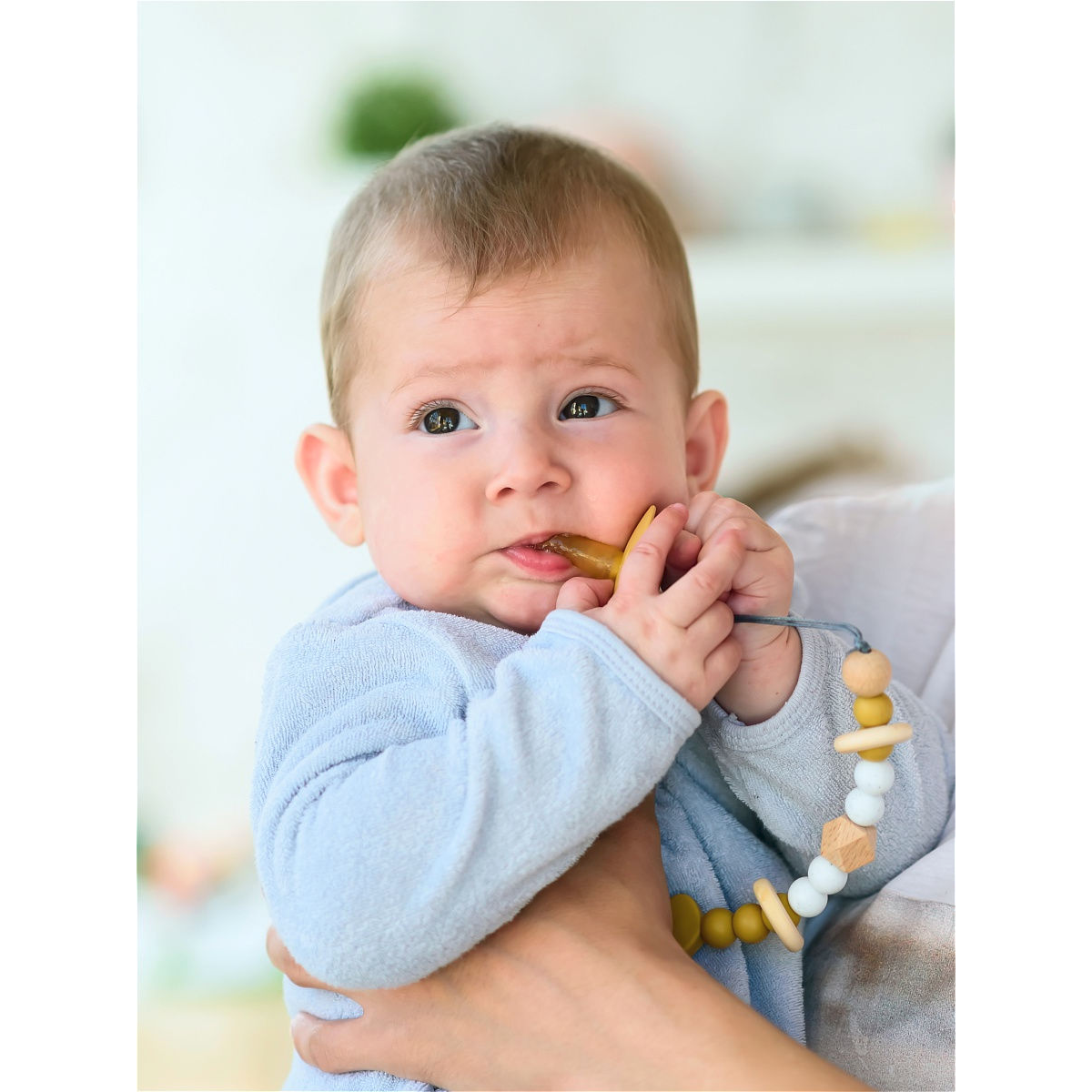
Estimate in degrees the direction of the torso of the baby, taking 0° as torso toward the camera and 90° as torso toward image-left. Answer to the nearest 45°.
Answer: approximately 315°

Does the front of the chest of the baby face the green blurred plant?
no

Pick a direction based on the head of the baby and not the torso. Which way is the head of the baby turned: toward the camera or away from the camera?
toward the camera
